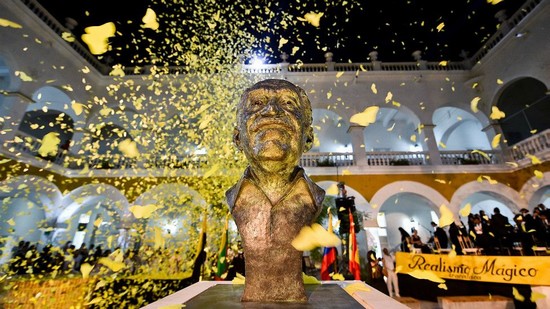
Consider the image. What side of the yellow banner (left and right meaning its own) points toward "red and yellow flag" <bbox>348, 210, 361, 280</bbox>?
right

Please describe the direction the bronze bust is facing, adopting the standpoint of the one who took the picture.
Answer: facing the viewer

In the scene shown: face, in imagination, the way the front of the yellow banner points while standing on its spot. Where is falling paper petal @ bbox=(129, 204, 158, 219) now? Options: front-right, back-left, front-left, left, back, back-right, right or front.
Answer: right

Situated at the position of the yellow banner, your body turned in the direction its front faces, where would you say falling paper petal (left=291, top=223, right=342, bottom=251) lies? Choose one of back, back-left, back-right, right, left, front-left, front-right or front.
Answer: front

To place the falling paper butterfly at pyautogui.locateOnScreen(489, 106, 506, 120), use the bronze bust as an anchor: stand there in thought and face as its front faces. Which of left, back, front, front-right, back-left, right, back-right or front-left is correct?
back-left

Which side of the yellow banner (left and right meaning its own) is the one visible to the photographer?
front

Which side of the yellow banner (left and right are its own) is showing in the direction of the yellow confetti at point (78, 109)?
right

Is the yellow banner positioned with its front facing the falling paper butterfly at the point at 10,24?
no

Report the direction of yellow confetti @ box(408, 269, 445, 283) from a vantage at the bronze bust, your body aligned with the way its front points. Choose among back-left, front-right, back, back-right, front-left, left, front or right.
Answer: back-left

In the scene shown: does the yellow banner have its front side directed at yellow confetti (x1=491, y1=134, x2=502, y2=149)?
no

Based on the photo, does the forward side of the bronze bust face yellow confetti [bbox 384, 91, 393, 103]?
no

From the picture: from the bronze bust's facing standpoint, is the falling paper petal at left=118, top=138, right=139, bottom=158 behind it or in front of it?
behind

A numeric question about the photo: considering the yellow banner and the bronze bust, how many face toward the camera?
2

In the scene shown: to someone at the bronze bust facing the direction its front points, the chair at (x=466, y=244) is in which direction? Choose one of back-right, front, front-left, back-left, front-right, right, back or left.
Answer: back-left

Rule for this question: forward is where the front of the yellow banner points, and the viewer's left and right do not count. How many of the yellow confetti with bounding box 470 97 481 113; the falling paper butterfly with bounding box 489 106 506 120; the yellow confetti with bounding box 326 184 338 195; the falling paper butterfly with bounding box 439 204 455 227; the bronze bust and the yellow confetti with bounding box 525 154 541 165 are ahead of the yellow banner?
1

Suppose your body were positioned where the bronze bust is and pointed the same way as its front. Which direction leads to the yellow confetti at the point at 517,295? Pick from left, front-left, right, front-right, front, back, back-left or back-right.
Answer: back-left
